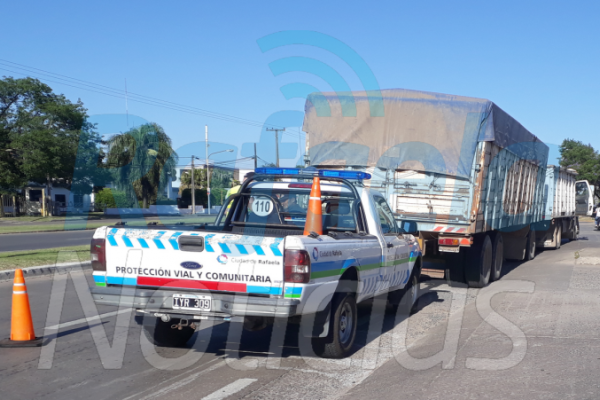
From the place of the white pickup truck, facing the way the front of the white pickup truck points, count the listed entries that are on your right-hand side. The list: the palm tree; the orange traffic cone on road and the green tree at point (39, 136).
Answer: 0

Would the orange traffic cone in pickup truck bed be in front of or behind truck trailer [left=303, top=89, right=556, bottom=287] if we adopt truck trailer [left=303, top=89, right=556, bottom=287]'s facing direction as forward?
behind

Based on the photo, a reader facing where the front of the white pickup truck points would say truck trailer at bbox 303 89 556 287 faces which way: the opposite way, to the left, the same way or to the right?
the same way

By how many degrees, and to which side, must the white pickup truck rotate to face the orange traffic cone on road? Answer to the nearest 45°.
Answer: approximately 90° to its left

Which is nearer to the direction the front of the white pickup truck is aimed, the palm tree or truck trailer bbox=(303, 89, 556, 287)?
the truck trailer

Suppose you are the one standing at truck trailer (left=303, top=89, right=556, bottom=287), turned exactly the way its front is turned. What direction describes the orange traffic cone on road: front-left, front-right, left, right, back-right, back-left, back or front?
back

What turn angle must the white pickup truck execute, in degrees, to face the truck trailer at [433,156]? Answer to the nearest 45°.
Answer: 0° — it already faces it

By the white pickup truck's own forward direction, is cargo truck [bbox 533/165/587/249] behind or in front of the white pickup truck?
in front

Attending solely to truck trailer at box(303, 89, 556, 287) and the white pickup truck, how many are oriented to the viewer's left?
0

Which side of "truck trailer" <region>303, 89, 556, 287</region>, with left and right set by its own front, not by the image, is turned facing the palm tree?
left

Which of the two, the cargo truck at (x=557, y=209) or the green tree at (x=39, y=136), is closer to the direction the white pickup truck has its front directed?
the cargo truck

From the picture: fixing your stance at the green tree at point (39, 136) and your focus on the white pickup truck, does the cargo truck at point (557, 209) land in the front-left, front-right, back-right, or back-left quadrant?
front-left

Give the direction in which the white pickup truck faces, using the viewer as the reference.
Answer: facing away from the viewer and to the right of the viewer

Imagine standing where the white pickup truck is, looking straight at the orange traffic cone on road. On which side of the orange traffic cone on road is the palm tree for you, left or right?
right

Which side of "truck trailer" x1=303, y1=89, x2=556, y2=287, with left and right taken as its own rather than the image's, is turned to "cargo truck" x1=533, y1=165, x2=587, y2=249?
front

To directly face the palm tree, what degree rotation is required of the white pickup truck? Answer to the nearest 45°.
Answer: approximately 45° to its left

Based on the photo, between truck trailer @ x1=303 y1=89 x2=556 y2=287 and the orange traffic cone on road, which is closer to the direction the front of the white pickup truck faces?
the truck trailer

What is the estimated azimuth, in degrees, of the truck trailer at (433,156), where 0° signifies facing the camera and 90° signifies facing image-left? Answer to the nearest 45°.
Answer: approximately 225°
